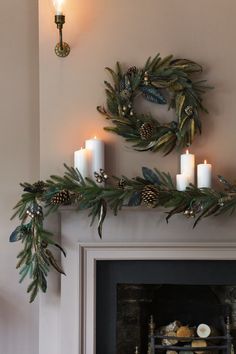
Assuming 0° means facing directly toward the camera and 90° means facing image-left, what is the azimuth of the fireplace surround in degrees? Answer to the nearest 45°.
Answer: approximately 0°

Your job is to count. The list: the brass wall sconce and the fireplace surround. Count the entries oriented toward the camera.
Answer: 2

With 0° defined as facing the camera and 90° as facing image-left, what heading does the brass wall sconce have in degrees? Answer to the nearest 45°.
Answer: approximately 0°
